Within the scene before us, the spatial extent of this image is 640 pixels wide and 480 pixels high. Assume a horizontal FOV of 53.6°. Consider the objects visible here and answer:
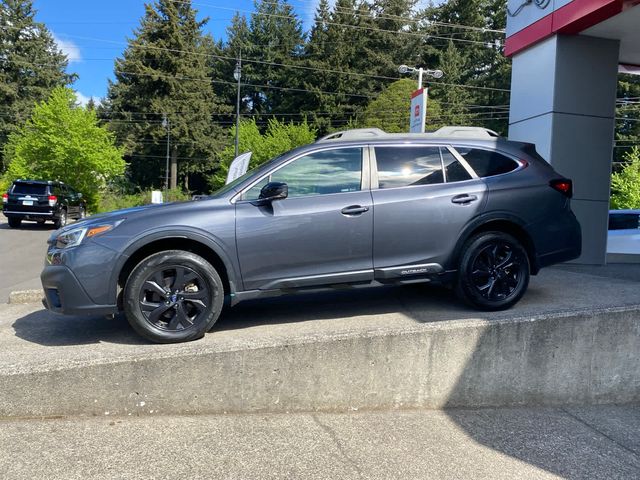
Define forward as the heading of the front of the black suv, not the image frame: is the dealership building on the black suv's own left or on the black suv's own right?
on the black suv's own right

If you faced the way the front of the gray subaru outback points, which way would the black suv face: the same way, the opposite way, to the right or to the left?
to the right

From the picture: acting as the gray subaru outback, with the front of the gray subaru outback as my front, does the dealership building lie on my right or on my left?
on my right

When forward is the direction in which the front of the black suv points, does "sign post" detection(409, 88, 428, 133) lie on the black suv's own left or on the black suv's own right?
on the black suv's own right

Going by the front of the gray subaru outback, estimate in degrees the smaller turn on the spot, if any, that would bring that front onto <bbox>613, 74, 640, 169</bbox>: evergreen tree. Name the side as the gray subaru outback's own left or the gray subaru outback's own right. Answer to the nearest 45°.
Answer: approximately 135° to the gray subaru outback's own right

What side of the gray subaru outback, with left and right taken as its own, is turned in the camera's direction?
left

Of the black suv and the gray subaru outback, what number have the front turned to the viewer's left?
1

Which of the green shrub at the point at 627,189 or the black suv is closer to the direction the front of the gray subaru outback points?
the black suv

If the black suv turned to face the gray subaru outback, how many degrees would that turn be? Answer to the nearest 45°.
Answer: approximately 135° to its right

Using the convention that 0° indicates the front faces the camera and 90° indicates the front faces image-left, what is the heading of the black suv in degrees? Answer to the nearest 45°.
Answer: approximately 225°
